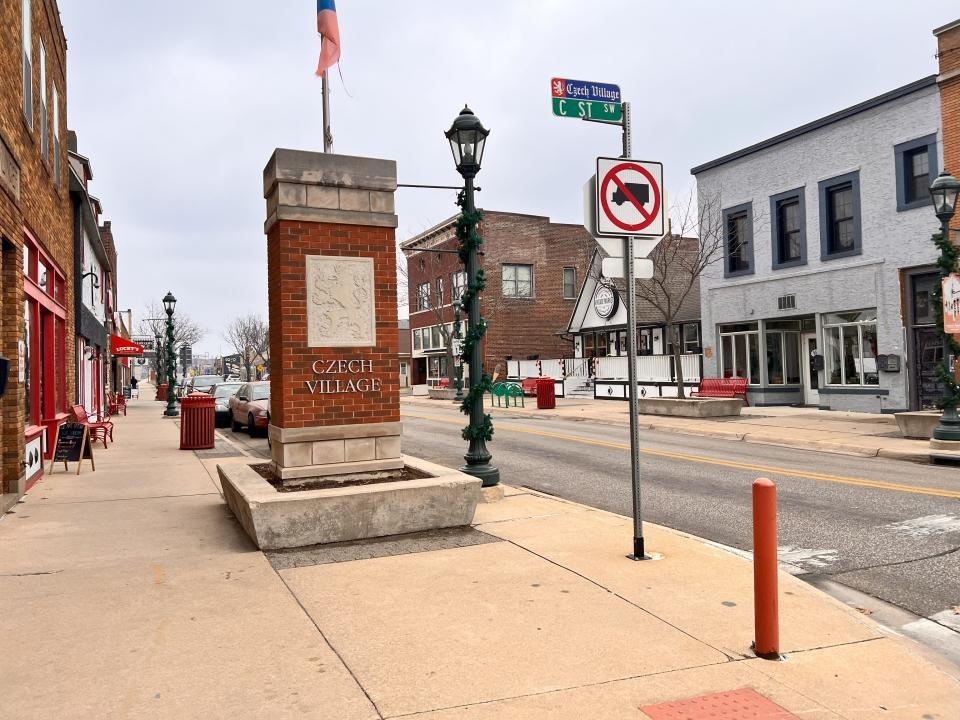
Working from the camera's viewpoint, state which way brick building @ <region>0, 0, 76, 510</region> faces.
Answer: facing to the right of the viewer

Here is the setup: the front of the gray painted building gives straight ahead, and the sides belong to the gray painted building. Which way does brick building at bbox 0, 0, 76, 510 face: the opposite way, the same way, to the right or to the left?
the opposite way

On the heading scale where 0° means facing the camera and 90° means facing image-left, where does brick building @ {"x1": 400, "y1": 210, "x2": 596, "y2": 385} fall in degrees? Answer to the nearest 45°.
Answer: approximately 45°
